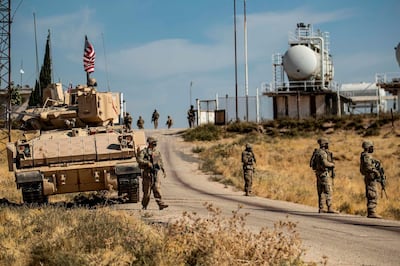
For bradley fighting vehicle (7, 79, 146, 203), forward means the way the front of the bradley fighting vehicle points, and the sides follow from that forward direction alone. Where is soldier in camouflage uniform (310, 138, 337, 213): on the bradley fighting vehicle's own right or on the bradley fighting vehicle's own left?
on the bradley fighting vehicle's own left

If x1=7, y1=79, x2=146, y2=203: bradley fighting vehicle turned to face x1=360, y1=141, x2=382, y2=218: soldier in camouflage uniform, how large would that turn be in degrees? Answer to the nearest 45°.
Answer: approximately 90° to its left

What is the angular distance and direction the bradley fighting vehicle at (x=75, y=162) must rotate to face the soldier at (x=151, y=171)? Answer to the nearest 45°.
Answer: approximately 45° to its left

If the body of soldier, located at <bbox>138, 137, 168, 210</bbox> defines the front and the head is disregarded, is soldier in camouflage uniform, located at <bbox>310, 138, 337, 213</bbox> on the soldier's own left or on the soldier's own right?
on the soldier's own left

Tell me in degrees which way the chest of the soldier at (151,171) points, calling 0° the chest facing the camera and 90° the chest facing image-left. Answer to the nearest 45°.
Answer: approximately 315°
